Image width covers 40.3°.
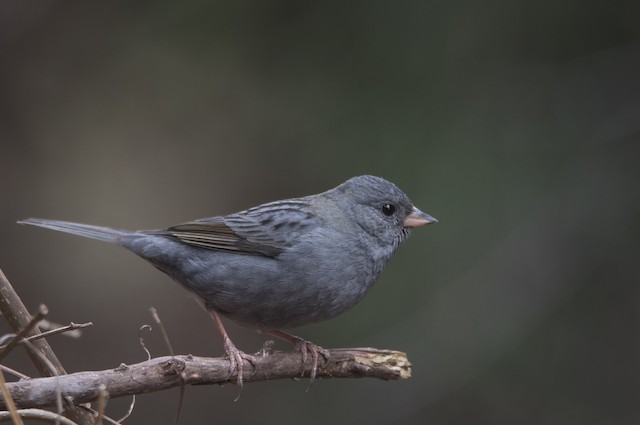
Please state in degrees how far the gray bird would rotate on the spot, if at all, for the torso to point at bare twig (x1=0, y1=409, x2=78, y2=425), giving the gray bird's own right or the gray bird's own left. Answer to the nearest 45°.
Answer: approximately 135° to the gray bird's own right

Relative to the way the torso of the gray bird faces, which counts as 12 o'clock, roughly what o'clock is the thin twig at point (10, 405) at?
The thin twig is roughly at 6 o'clock from the gray bird.

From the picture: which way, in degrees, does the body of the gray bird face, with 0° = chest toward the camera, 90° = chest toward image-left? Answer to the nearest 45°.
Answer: approximately 270°

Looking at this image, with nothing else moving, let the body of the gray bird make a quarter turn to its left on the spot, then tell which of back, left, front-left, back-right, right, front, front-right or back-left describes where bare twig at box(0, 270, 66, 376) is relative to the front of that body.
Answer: back-left
